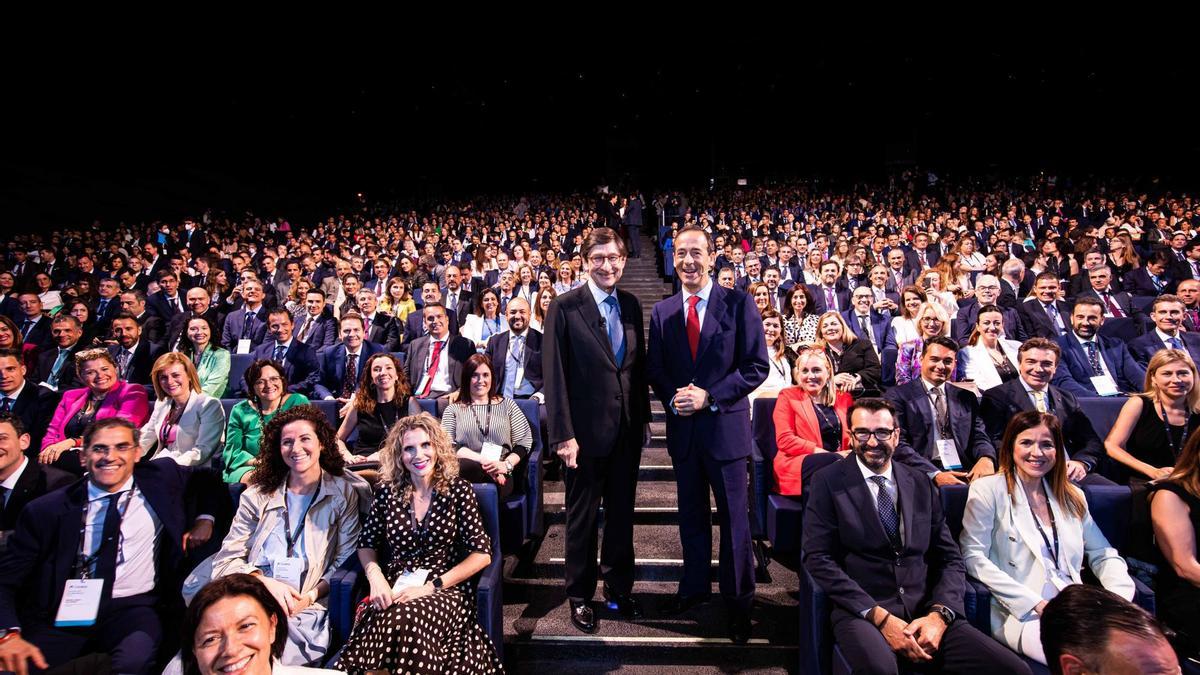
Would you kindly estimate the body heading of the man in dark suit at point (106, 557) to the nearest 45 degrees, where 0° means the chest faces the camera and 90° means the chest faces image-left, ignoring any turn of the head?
approximately 0°

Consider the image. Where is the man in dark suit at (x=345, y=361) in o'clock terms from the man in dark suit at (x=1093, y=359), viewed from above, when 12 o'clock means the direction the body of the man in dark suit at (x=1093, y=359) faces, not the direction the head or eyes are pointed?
the man in dark suit at (x=345, y=361) is roughly at 2 o'clock from the man in dark suit at (x=1093, y=359).

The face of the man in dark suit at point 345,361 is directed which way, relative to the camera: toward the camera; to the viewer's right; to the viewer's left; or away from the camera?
toward the camera

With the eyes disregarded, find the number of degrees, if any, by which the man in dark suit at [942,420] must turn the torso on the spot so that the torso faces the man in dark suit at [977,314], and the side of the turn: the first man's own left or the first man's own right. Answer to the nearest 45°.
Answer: approximately 180°

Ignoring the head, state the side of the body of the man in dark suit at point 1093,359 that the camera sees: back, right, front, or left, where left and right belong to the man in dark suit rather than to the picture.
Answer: front

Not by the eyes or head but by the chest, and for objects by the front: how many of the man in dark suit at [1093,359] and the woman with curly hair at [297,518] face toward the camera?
2

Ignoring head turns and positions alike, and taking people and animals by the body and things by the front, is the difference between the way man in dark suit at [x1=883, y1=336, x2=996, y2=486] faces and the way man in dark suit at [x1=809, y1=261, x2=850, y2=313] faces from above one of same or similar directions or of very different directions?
same or similar directions

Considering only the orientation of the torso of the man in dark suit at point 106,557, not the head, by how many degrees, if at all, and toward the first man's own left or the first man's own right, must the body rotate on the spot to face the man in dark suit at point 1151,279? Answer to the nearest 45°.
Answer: approximately 90° to the first man's own left

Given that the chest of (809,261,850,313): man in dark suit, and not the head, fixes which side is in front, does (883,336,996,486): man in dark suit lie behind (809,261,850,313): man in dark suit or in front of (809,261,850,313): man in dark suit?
in front

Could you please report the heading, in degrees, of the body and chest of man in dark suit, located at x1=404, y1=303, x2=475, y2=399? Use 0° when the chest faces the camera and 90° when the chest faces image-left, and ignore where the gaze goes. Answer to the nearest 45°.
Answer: approximately 0°

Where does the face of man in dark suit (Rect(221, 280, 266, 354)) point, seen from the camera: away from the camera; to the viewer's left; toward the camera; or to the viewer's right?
toward the camera

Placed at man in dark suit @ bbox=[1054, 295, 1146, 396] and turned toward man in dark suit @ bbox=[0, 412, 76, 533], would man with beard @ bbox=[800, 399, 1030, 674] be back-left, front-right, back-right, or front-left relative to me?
front-left

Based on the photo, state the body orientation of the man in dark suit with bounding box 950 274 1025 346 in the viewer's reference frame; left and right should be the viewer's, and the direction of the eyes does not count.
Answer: facing the viewer

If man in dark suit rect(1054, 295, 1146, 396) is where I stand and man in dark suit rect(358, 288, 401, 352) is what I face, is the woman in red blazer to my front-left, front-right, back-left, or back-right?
front-left

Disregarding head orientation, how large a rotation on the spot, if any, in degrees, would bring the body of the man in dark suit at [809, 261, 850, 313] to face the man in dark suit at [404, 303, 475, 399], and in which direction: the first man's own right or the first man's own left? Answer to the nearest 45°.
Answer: approximately 45° to the first man's own right

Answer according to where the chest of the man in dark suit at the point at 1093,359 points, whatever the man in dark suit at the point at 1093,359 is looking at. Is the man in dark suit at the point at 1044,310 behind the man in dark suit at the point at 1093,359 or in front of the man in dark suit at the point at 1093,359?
behind

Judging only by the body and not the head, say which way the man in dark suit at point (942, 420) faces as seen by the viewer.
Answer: toward the camera

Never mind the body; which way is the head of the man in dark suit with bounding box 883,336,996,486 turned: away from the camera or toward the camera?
toward the camera

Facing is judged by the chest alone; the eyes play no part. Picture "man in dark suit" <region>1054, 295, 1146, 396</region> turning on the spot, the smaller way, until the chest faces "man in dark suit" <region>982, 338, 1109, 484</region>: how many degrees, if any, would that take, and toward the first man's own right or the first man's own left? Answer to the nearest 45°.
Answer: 0° — they already face them

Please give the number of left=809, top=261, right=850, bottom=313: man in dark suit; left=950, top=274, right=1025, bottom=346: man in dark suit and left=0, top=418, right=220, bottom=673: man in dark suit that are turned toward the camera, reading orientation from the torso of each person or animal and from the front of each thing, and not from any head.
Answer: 3
